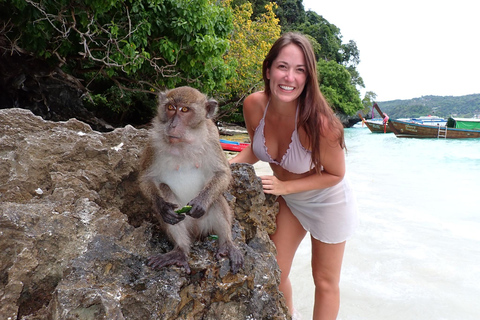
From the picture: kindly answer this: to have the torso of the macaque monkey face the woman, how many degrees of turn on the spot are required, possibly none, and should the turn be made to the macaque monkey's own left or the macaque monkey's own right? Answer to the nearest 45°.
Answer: approximately 90° to the macaque monkey's own left

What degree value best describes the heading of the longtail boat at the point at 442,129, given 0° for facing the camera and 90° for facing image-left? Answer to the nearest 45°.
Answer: approximately 90°

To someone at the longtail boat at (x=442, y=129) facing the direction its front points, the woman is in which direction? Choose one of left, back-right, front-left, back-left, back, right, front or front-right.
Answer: left

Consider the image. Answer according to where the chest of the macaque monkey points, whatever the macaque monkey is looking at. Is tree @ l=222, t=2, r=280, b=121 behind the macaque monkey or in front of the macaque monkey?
behind

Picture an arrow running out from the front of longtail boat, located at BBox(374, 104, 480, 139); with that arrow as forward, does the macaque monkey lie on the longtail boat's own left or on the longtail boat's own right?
on the longtail boat's own left

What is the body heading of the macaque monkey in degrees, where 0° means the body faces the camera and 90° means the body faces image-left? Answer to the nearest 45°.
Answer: approximately 0°

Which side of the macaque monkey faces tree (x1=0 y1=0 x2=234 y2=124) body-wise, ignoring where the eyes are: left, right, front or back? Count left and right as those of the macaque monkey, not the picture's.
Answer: back

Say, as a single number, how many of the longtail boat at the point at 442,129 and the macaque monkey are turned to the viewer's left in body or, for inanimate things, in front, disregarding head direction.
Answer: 1

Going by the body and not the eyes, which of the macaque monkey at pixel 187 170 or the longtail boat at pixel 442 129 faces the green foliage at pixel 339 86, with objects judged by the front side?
the longtail boat
